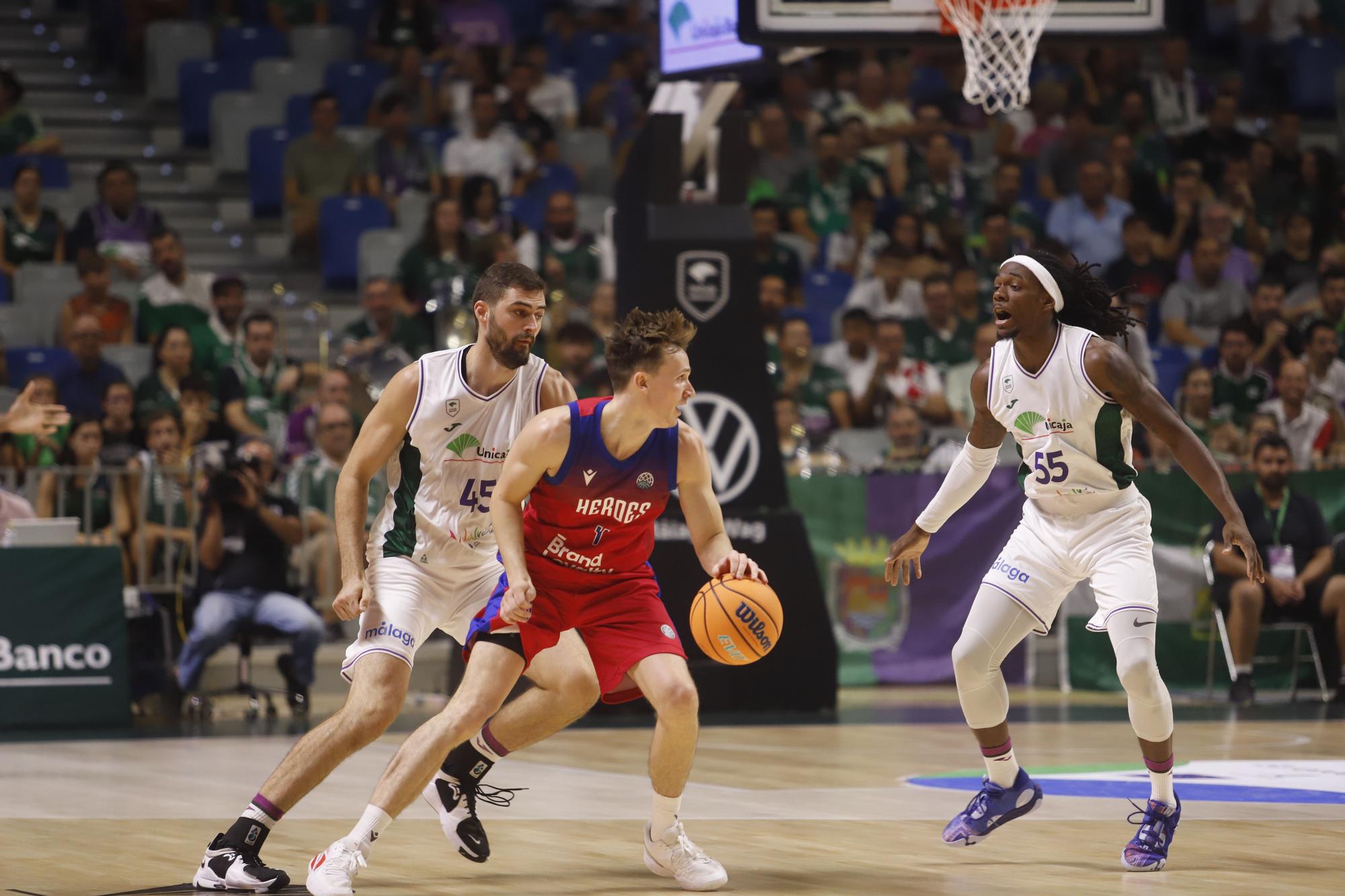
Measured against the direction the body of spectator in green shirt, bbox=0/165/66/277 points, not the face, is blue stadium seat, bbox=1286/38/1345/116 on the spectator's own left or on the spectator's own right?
on the spectator's own left

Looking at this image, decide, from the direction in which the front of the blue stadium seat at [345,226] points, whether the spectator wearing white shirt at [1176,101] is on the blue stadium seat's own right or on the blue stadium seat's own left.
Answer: on the blue stadium seat's own left

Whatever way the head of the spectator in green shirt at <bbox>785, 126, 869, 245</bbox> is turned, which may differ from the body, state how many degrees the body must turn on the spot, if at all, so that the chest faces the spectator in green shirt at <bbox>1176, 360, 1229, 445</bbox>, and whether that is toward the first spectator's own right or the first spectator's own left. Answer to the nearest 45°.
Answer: approximately 45° to the first spectator's own left

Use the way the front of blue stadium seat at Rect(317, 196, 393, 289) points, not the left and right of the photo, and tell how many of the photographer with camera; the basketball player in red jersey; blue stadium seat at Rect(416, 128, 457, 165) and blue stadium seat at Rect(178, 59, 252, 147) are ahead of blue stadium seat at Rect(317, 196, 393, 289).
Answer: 2

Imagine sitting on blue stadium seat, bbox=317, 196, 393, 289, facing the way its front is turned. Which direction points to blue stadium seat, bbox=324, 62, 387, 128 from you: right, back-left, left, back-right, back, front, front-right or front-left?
back

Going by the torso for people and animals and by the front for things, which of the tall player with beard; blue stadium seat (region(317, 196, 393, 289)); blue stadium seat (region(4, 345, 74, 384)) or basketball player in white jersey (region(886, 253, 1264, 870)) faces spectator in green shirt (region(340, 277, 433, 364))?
blue stadium seat (region(317, 196, 393, 289))

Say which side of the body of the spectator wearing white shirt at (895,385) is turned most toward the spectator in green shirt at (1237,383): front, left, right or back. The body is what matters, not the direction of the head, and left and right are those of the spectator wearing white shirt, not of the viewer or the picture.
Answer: left

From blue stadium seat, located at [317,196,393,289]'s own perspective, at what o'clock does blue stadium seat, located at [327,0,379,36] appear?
blue stadium seat, located at [327,0,379,36] is roughly at 6 o'clock from blue stadium seat, located at [317,196,393,289].

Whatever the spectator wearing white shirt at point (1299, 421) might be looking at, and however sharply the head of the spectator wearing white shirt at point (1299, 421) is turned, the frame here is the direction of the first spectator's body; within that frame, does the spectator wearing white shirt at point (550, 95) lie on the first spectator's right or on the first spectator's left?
on the first spectator's right

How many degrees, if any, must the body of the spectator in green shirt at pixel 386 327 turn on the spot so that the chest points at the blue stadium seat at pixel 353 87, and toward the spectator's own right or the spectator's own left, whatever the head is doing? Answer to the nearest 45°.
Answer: approximately 180°

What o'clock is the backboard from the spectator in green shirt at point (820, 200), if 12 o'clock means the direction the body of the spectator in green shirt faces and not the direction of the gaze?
The backboard is roughly at 12 o'clock from the spectator in green shirt.

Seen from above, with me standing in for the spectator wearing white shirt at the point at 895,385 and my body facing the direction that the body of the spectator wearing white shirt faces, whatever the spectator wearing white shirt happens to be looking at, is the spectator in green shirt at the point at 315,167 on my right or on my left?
on my right

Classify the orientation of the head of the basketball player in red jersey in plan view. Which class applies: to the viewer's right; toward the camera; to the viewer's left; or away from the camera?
to the viewer's right
